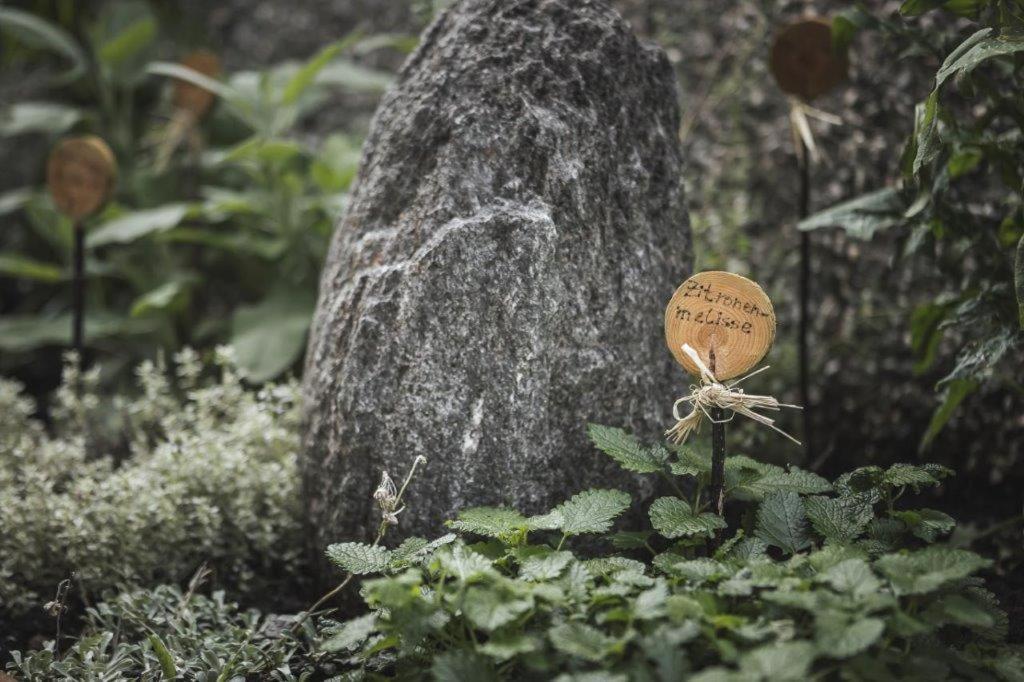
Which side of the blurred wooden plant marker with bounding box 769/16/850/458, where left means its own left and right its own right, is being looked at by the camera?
front

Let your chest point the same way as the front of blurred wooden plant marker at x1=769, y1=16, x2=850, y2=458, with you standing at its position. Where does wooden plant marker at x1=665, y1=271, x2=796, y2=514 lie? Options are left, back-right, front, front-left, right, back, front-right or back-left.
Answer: front

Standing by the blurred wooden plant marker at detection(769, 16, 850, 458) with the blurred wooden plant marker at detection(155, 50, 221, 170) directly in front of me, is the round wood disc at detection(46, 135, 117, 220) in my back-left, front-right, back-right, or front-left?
front-left

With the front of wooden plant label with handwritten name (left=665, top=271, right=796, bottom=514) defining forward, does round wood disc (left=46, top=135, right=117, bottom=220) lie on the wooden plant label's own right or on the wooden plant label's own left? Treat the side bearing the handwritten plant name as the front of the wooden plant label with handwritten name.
on the wooden plant label's own right

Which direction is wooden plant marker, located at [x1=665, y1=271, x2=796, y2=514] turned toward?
toward the camera

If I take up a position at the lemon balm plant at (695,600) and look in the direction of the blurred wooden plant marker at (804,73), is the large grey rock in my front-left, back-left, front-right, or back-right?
front-left

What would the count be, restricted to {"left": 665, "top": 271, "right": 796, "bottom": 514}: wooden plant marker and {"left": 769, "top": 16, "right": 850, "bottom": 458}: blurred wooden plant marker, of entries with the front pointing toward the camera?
2

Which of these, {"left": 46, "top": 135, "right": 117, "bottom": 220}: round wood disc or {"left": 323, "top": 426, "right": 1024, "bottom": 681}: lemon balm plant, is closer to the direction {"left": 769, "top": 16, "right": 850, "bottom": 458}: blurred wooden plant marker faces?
the lemon balm plant

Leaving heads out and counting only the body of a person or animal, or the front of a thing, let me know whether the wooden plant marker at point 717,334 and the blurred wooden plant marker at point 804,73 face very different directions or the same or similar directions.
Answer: same or similar directions

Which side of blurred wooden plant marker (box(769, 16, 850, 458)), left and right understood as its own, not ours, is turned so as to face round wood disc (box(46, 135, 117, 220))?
right

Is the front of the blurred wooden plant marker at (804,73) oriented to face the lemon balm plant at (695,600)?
yes
